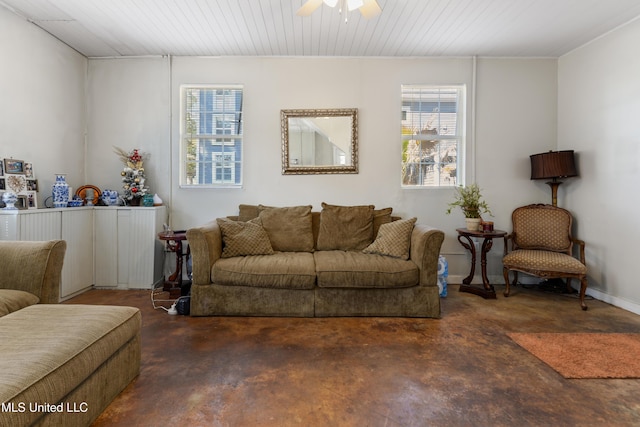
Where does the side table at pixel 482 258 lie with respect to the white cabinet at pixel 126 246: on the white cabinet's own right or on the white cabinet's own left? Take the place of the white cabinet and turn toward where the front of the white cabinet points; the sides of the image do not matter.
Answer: on the white cabinet's own left

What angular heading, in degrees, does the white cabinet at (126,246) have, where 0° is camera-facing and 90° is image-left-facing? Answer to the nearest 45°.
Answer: approximately 0°

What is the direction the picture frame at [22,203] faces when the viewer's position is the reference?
facing the viewer and to the right of the viewer

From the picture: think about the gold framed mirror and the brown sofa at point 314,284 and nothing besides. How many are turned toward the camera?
2

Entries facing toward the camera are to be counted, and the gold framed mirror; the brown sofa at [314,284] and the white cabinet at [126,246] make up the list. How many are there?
3

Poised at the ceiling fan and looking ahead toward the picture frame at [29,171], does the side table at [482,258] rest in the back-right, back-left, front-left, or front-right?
back-right
